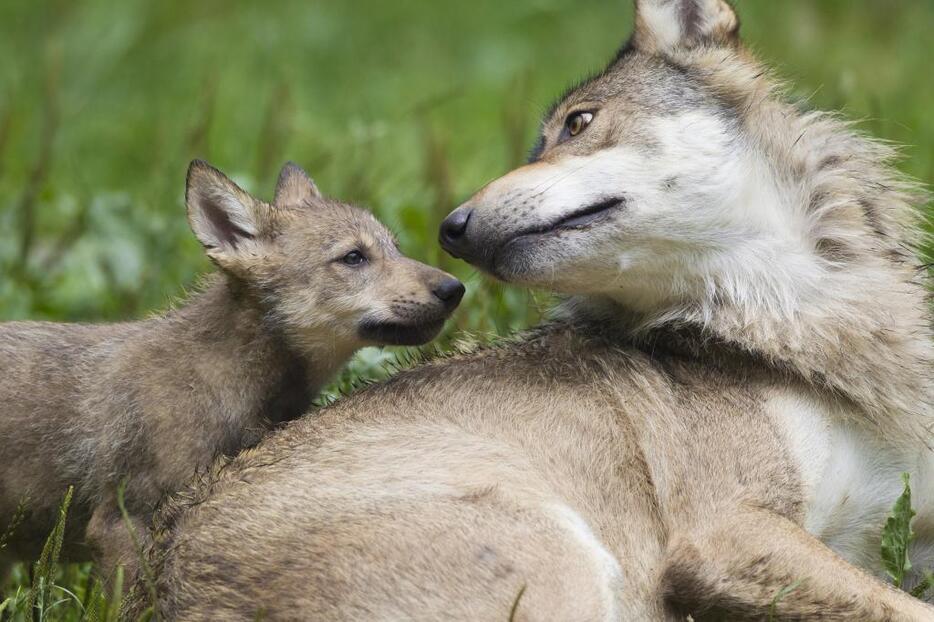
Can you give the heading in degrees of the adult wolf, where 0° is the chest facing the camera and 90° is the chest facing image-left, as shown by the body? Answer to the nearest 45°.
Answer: approximately 270°

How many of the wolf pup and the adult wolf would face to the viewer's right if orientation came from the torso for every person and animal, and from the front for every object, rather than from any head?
2

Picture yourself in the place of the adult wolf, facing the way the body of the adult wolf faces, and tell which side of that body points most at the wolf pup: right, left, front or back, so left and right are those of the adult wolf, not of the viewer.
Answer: back

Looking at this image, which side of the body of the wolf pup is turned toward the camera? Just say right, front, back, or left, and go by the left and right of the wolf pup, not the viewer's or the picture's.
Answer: right

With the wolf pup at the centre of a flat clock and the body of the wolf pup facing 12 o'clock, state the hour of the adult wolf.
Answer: The adult wolf is roughly at 1 o'clock from the wolf pup.
